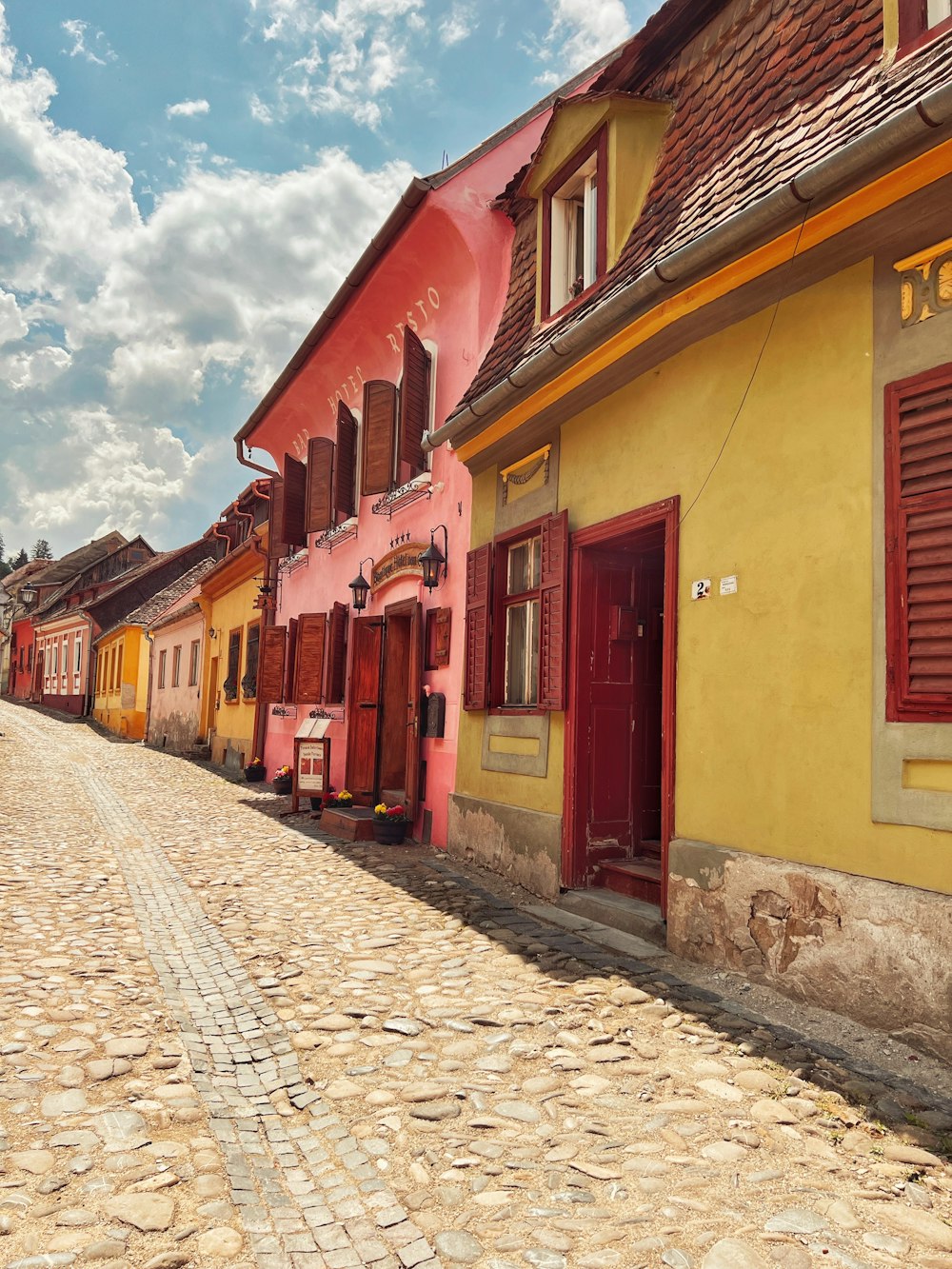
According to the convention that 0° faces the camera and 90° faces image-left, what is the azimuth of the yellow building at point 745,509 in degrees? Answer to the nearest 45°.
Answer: approximately 45°

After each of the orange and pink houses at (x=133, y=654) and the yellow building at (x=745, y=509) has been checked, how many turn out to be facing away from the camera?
0

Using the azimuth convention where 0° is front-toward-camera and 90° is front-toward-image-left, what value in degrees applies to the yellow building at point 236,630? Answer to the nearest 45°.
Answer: approximately 45°

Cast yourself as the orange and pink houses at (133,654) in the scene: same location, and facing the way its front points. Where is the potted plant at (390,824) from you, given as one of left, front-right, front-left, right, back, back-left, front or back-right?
front-left

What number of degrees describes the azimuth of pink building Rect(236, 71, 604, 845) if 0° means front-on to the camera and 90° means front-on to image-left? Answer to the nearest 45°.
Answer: approximately 45°

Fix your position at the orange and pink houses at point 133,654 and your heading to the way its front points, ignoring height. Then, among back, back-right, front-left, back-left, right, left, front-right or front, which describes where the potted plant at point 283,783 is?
front-left

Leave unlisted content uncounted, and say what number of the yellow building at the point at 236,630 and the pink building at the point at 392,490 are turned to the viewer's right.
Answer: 0

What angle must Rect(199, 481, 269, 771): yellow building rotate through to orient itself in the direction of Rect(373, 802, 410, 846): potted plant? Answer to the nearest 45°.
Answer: approximately 45° to its left

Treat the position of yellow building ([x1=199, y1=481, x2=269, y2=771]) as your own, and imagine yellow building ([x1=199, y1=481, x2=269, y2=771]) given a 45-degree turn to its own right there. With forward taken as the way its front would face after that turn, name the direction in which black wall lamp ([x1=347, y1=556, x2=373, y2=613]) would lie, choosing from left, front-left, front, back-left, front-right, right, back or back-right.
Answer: left

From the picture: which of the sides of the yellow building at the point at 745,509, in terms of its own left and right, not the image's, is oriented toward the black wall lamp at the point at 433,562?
right

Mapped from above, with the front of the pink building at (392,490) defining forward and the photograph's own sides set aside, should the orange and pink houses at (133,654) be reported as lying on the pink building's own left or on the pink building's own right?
on the pink building's own right
